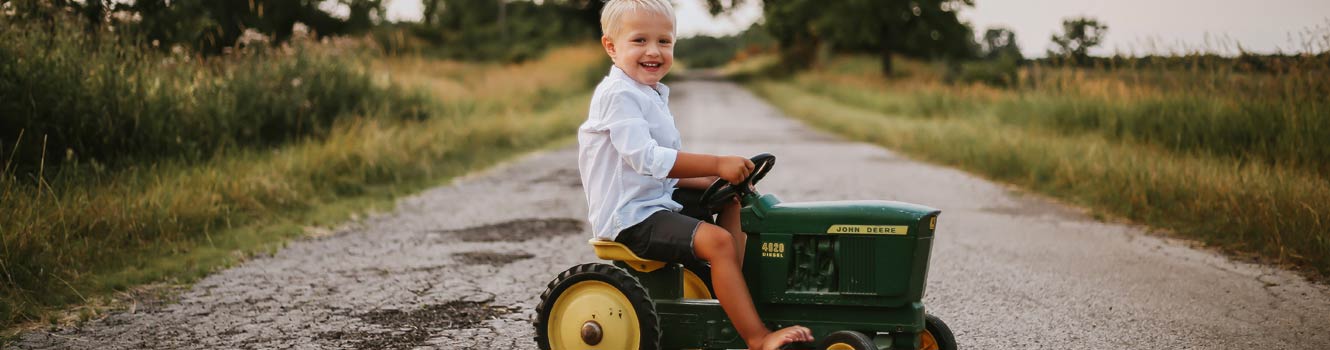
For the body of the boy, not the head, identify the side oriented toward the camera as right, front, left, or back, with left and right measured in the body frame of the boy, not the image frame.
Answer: right

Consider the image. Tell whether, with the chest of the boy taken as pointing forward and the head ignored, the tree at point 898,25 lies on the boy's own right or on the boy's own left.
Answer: on the boy's own left
